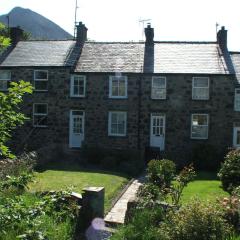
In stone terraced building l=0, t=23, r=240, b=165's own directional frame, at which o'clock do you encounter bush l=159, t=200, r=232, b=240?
The bush is roughly at 12 o'clock from the stone terraced building.

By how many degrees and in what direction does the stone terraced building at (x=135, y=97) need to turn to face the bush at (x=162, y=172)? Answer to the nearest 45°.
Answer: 0° — it already faces it

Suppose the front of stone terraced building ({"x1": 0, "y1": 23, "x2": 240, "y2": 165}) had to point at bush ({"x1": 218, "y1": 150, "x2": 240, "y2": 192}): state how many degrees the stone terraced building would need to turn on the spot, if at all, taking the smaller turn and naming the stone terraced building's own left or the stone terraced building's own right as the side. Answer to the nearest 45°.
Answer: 0° — it already faces it

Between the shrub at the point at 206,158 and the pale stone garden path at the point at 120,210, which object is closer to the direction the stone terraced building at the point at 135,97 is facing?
the pale stone garden path

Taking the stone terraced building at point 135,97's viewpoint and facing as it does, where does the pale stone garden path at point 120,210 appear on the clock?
The pale stone garden path is roughly at 12 o'clock from the stone terraced building.

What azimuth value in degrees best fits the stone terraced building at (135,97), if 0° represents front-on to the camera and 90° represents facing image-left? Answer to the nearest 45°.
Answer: approximately 0°

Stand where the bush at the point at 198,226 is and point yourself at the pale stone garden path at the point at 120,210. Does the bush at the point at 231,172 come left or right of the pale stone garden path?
right
